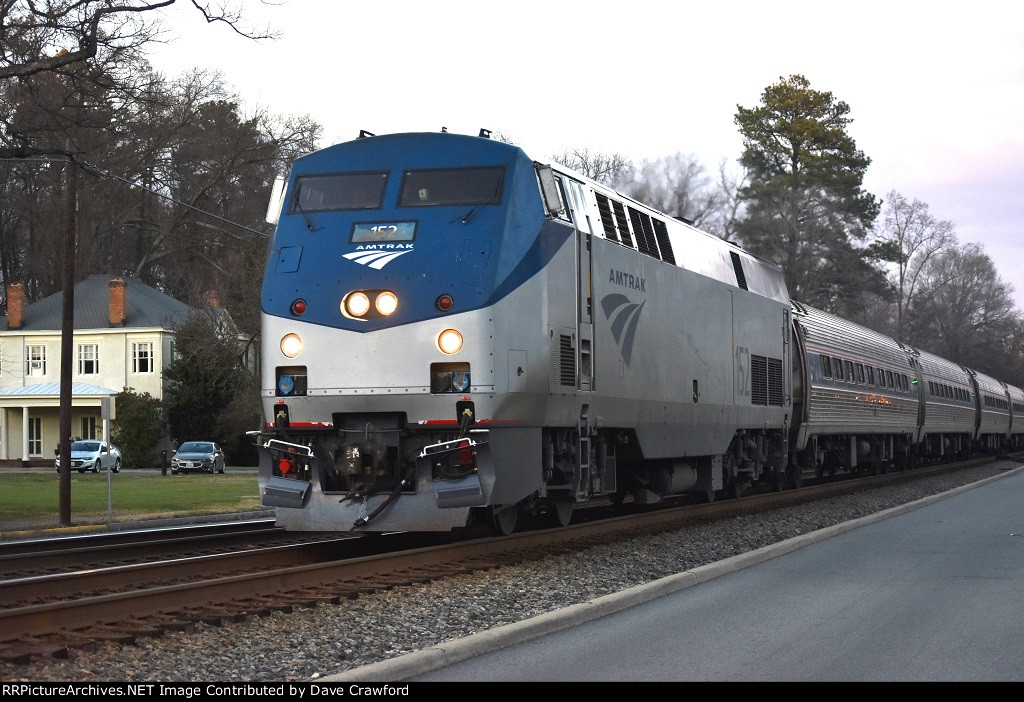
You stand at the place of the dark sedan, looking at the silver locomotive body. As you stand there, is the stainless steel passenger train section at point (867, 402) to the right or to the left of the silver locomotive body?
left

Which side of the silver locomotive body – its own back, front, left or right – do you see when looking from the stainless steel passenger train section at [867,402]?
back

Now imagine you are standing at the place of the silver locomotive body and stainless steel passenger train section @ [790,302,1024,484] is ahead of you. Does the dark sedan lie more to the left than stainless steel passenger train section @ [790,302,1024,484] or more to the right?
left

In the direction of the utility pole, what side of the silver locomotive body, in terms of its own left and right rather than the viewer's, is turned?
right

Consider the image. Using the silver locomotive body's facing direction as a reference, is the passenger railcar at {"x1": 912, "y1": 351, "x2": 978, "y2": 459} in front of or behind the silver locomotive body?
behind

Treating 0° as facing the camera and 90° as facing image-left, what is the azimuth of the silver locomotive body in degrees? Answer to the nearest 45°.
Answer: approximately 45°

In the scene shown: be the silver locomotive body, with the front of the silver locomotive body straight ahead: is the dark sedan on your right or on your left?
on your right
